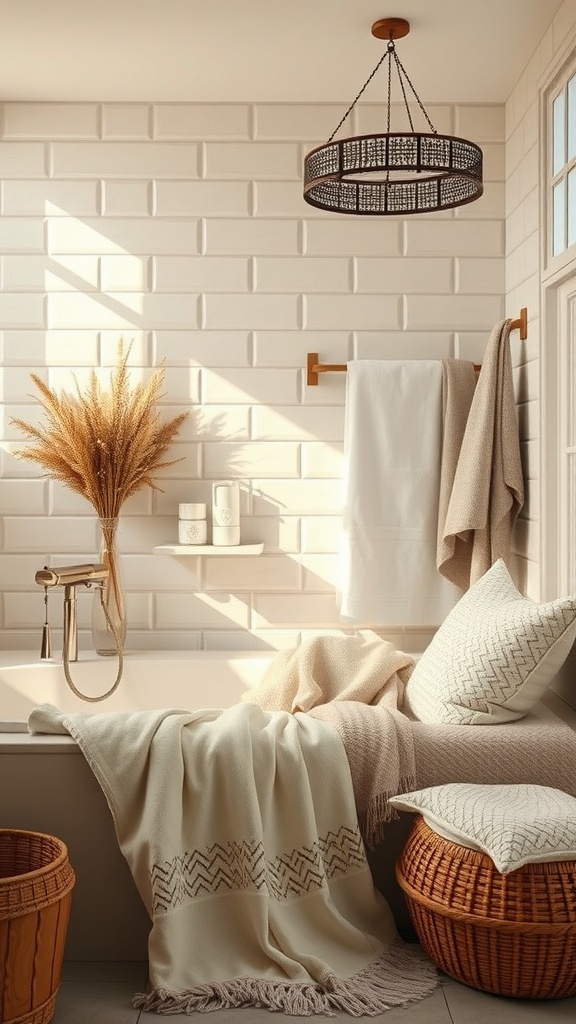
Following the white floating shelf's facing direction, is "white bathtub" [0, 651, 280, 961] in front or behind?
in front

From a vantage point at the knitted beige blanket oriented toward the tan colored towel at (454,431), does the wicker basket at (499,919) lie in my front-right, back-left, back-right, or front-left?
back-right

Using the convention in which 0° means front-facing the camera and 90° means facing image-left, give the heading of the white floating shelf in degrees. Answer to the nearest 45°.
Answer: approximately 0°

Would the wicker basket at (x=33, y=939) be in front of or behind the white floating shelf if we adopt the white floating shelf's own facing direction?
in front

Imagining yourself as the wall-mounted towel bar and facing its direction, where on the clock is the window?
The window is roughly at 10 o'clock from the wall-mounted towel bar.

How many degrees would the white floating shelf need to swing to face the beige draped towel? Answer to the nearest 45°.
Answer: approximately 90° to its left
